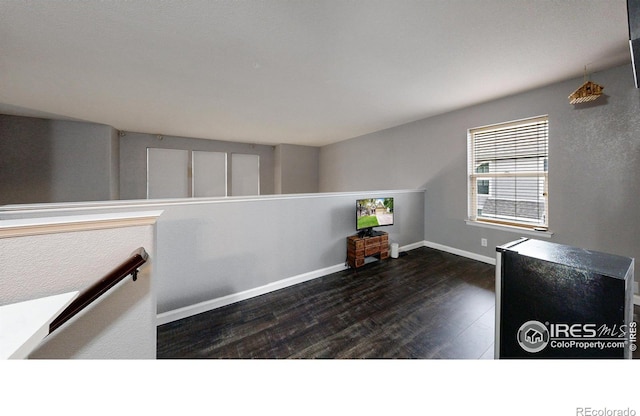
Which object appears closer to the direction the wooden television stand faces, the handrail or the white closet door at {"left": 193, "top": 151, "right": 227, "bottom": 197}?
the handrail

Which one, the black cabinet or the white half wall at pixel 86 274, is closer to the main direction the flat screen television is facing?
the black cabinet

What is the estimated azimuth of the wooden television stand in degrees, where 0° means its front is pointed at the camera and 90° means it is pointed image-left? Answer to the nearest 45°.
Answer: approximately 315°

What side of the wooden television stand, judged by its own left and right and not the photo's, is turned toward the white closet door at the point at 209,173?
back

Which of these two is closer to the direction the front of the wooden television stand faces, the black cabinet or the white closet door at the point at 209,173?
the black cabinet

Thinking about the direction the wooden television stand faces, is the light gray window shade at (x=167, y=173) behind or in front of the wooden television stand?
behind

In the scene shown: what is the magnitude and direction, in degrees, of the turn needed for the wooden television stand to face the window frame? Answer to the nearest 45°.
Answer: approximately 45° to its left
